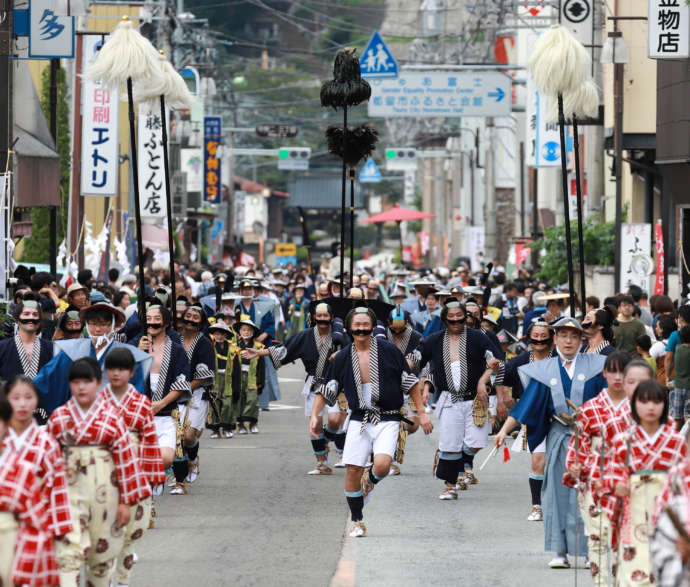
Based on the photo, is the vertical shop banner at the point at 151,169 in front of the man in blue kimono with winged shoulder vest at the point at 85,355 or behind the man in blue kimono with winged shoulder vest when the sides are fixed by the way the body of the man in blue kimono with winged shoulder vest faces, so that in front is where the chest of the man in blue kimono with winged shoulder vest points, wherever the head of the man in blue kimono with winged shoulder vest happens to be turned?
behind

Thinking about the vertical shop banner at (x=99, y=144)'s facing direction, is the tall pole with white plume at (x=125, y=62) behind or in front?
in front

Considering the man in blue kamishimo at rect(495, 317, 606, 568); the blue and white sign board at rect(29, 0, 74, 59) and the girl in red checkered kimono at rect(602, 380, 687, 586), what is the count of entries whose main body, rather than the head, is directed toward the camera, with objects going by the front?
3

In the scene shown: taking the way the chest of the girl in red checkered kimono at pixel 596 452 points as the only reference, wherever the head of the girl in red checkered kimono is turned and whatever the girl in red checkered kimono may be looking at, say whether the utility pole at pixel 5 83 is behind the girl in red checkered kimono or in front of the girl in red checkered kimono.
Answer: behind

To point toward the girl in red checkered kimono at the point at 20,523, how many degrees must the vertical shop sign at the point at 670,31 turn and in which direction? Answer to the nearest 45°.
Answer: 0° — it already faces them

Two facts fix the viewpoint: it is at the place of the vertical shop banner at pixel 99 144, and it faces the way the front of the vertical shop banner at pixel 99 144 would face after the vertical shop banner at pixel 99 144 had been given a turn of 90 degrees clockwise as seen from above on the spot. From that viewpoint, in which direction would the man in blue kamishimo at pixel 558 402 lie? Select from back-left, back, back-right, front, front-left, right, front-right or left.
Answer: left

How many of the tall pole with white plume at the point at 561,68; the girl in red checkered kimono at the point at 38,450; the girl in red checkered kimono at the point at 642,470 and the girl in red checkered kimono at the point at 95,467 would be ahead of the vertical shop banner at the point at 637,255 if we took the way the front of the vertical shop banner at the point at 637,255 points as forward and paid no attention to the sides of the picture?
4

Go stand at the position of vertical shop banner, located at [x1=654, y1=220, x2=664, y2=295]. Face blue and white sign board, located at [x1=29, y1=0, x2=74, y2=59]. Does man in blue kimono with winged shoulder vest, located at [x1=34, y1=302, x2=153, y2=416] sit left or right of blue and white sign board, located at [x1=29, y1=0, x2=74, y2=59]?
left

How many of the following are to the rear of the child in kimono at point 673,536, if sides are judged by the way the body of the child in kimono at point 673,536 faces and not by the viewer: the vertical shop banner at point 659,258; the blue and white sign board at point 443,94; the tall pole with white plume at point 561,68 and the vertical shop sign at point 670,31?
4

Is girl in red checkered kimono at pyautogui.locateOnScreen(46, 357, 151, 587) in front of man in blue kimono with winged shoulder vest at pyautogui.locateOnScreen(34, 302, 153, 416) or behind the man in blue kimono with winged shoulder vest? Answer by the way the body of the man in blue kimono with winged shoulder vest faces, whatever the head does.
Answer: in front
